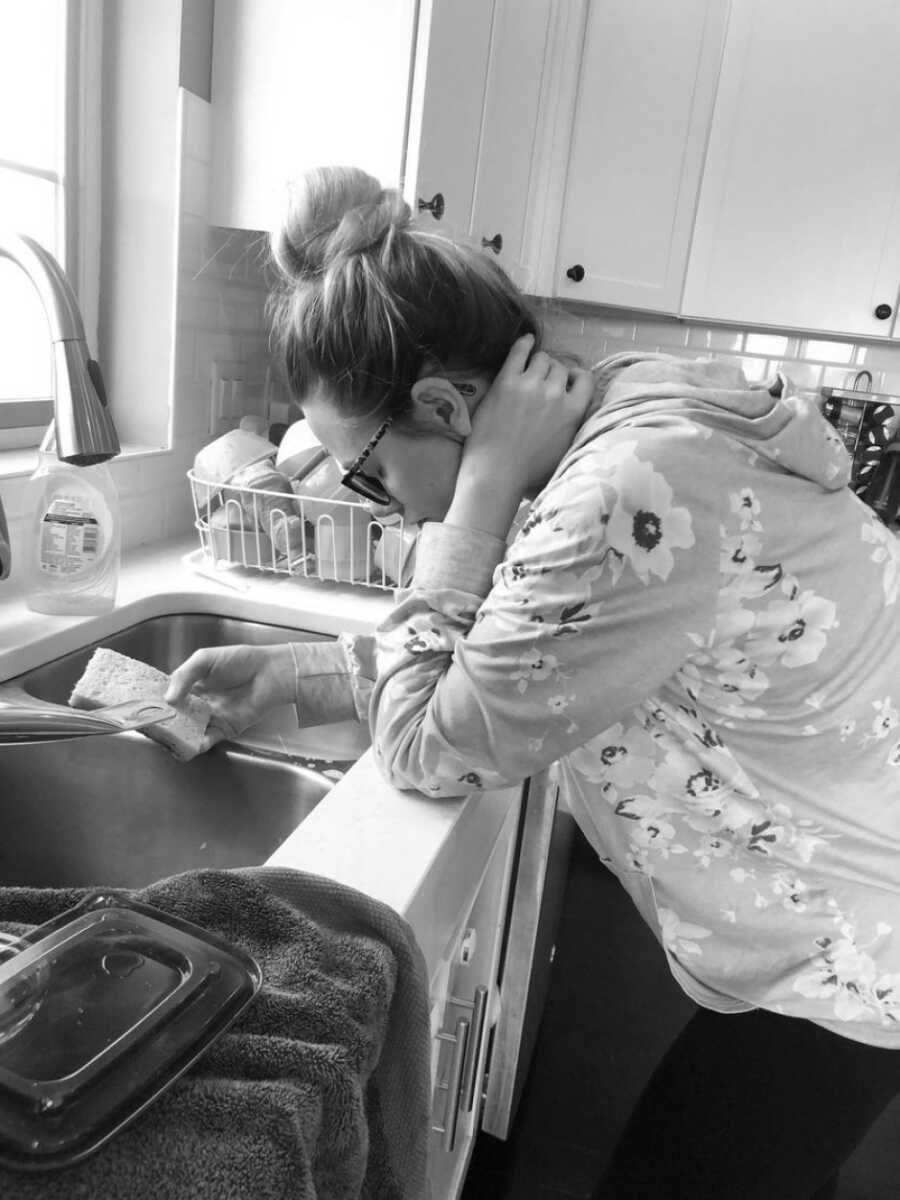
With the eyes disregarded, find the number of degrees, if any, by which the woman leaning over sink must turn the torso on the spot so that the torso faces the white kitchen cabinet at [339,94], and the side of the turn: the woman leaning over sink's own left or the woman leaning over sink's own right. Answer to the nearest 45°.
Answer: approximately 45° to the woman leaning over sink's own right

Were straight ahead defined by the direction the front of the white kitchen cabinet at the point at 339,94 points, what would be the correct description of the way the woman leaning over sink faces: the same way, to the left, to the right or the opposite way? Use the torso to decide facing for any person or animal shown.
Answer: the opposite way

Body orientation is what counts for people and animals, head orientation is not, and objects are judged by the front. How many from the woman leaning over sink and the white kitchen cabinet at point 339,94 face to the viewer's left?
1

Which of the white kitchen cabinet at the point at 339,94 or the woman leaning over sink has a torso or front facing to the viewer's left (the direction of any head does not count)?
the woman leaning over sink

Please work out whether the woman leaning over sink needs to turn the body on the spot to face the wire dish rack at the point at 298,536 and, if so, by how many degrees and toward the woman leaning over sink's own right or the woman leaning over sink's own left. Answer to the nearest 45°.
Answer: approximately 45° to the woman leaning over sink's own right

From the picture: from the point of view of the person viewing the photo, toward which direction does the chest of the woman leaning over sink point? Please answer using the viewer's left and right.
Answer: facing to the left of the viewer
